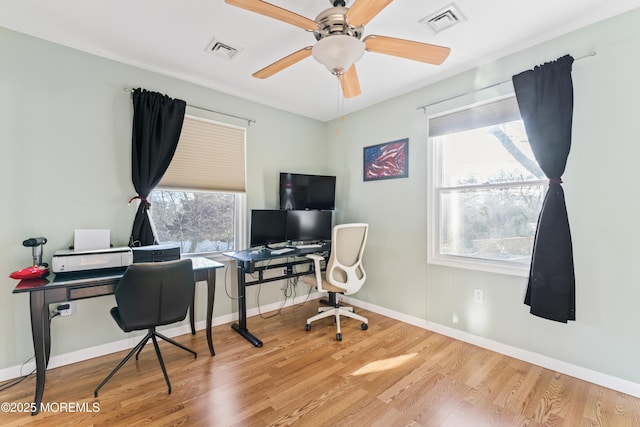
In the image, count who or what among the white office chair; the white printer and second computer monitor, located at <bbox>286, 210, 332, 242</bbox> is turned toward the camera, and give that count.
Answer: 2

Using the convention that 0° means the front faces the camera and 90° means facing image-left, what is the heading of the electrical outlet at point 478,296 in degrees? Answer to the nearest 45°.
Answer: approximately 45°

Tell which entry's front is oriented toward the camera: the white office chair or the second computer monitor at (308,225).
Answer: the second computer monitor

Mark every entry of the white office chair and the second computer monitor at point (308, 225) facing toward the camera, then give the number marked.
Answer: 1

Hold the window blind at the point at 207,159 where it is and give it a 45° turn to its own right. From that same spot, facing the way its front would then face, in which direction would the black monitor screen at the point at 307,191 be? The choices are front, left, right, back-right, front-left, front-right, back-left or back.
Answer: left

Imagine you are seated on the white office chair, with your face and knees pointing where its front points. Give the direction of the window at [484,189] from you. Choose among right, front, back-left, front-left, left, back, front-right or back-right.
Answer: back-right

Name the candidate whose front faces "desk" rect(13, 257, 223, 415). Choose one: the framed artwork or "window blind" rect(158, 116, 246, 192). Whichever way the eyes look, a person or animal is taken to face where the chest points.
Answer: the framed artwork

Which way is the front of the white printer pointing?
toward the camera

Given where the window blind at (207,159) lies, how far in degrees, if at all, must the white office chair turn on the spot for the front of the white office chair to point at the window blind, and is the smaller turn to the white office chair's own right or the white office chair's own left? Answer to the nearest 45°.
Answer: approximately 45° to the white office chair's own left

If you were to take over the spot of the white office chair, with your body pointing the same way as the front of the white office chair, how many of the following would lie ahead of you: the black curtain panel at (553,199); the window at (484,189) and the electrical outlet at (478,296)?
0

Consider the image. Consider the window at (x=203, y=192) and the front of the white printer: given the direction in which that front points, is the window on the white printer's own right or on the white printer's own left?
on the white printer's own left

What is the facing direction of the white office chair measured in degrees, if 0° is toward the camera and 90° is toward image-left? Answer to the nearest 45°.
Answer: approximately 135°

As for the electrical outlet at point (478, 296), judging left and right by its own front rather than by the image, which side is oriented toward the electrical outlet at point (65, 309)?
front

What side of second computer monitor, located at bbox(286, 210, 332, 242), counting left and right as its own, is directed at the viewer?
front

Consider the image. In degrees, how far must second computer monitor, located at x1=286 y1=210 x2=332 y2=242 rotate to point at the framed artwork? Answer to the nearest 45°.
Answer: approximately 90° to its left

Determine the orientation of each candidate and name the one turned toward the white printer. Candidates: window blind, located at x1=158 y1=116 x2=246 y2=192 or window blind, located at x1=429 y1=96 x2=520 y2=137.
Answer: window blind, located at x1=429 y1=96 x2=520 y2=137

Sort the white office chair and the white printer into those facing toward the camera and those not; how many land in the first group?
1

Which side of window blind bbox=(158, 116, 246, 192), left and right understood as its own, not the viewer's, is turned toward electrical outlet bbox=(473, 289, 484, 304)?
front

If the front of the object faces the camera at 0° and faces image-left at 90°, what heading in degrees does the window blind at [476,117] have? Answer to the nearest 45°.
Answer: approximately 45°

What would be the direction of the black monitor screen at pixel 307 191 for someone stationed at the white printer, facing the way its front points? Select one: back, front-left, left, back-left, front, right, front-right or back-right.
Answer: left
